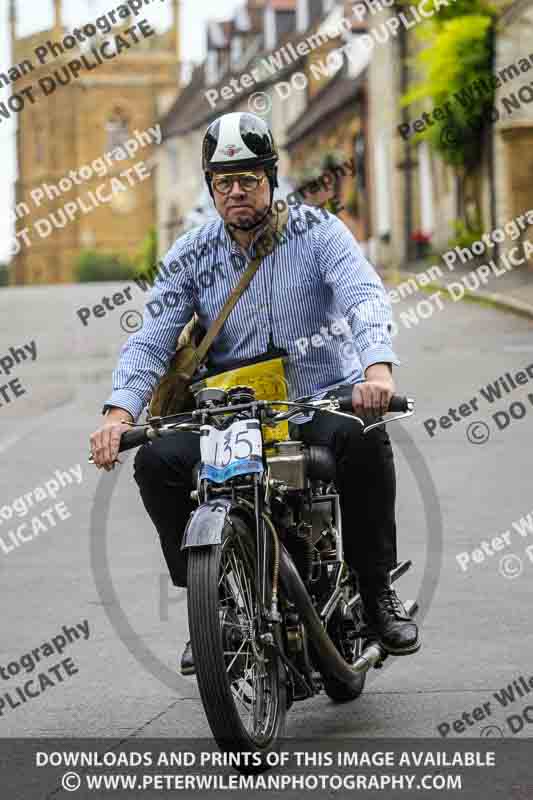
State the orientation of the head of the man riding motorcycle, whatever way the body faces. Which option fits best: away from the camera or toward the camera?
toward the camera

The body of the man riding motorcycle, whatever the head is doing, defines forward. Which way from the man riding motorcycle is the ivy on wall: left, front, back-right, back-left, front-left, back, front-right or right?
back

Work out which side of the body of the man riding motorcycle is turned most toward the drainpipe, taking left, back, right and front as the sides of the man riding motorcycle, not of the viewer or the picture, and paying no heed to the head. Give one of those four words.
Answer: back

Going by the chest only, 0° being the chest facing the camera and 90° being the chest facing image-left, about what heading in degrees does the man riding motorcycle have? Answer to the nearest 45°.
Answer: approximately 0°
